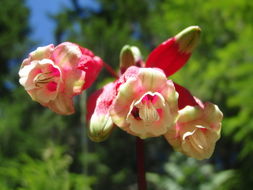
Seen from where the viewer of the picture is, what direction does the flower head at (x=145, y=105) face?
facing the viewer
